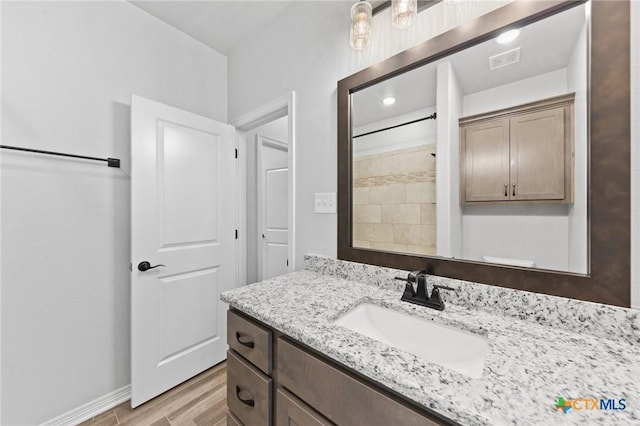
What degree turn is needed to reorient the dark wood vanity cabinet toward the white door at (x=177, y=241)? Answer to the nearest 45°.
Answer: approximately 90° to its right

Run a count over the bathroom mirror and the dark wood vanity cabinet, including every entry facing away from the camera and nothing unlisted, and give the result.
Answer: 0

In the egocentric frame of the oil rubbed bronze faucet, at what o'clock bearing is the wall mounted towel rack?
The wall mounted towel rack is roughly at 1 o'clock from the oil rubbed bronze faucet.

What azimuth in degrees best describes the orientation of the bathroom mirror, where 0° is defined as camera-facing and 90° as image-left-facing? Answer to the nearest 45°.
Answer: approximately 45°

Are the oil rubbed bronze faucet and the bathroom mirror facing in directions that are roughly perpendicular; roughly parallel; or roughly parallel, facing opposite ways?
roughly parallel

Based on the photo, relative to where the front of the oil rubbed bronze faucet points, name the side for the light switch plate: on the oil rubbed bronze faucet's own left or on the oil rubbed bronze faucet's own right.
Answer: on the oil rubbed bronze faucet's own right

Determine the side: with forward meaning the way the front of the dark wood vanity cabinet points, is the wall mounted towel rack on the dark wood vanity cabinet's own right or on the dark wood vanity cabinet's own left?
on the dark wood vanity cabinet's own right

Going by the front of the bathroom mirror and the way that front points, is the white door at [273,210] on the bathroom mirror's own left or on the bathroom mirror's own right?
on the bathroom mirror's own right

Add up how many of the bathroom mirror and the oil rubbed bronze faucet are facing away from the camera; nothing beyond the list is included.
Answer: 0

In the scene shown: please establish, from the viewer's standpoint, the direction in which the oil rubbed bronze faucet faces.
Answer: facing the viewer and to the left of the viewer

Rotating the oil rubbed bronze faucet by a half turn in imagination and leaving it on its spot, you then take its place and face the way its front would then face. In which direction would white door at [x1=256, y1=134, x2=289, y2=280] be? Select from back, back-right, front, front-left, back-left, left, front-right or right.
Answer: left
